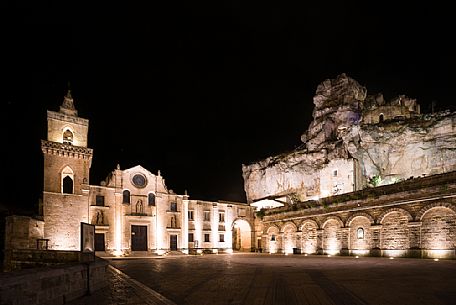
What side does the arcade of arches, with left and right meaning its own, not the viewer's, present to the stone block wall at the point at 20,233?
front

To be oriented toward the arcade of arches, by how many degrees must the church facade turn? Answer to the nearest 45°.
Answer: approximately 45° to its left

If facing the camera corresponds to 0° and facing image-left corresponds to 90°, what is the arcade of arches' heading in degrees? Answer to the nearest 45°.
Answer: approximately 45°

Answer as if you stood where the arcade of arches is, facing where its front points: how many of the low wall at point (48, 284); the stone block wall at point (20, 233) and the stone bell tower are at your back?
0

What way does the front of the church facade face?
toward the camera

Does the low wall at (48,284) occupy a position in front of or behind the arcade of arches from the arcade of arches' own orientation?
in front

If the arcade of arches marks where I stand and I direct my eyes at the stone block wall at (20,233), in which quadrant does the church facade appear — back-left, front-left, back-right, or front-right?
front-right

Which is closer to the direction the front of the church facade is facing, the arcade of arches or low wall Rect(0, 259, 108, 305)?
the low wall

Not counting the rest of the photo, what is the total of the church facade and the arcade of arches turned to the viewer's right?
0

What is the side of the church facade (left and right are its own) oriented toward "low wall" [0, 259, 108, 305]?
front
